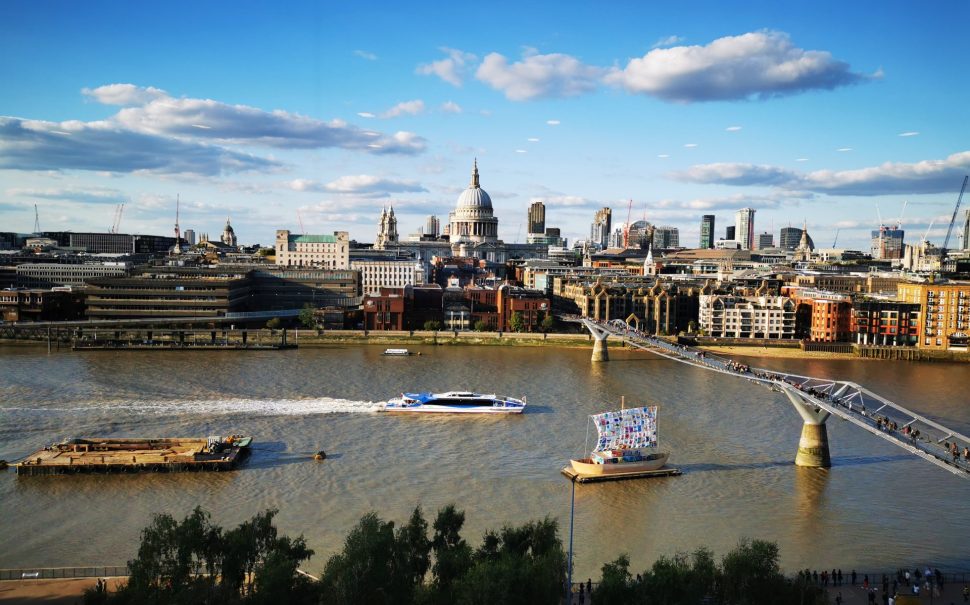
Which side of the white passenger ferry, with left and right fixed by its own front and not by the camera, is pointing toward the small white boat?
left

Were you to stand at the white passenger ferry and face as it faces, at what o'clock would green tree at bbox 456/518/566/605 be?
The green tree is roughly at 3 o'clock from the white passenger ferry.

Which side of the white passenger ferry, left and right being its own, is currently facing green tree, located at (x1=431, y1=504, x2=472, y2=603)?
right

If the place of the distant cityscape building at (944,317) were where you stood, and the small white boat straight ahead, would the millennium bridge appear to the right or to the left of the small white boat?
left

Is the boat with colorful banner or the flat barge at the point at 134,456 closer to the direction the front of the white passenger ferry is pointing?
the boat with colorful banner

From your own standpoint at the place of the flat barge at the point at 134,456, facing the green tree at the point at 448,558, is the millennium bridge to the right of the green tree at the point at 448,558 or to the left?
left

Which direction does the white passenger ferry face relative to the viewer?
to the viewer's right

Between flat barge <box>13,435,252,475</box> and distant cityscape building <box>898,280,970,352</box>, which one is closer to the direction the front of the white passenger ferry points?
the distant cityscape building
